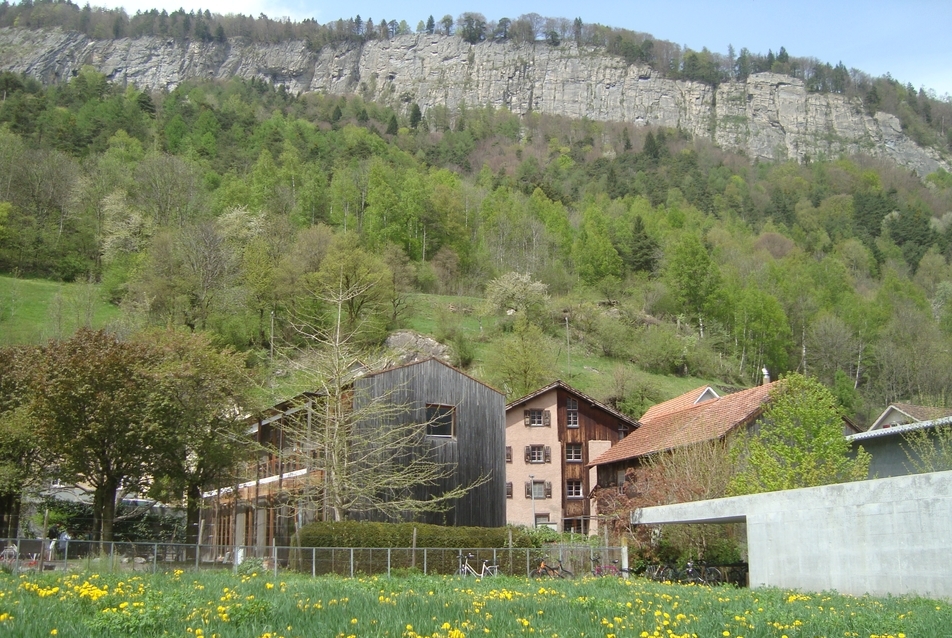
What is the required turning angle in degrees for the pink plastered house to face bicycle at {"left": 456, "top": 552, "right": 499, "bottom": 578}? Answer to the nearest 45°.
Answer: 0° — it already faces it

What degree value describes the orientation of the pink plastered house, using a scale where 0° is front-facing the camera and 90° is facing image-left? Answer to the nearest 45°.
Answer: approximately 0°

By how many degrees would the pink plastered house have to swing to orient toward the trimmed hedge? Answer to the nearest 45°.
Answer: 0° — it already faces it

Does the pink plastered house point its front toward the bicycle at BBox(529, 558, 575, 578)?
yes

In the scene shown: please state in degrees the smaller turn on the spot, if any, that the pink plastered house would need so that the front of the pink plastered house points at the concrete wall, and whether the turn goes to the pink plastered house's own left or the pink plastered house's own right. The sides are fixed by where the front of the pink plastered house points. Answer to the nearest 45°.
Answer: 0° — it already faces it
